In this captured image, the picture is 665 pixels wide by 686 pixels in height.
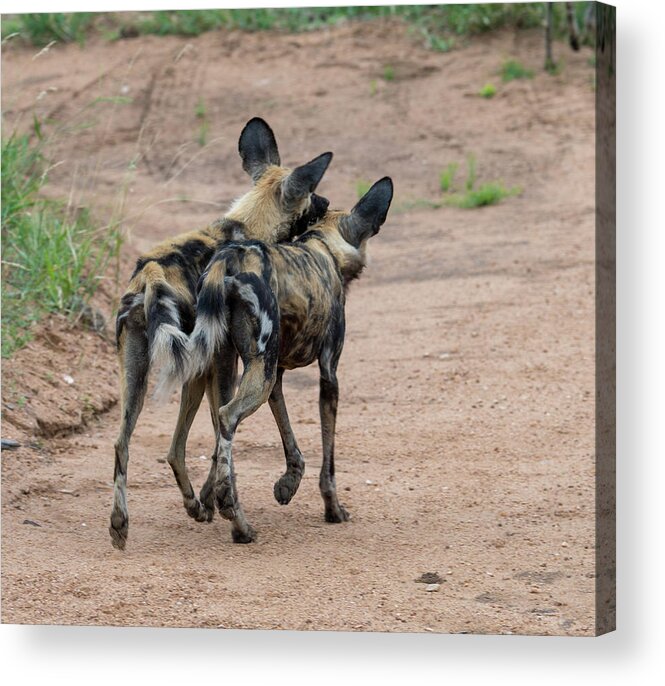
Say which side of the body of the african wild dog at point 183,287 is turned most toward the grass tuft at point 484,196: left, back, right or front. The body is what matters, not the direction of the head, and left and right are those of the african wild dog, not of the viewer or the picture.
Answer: front

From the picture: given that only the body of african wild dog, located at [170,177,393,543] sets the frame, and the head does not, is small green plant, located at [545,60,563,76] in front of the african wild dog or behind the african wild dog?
in front

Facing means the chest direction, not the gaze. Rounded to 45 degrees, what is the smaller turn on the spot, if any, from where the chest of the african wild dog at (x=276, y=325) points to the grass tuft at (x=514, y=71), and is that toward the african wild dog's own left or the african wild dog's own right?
approximately 45° to the african wild dog's own left

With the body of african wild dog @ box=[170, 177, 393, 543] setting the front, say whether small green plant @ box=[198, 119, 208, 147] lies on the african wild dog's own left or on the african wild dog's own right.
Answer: on the african wild dog's own left

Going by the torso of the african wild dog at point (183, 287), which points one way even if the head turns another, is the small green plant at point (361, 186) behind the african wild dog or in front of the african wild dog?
in front

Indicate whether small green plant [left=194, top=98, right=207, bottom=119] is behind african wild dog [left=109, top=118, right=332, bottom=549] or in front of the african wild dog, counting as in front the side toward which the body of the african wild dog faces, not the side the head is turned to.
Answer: in front

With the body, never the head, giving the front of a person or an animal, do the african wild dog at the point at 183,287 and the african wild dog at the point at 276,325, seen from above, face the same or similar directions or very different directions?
same or similar directions

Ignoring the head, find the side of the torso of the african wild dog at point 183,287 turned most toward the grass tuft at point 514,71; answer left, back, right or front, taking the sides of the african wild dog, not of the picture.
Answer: front

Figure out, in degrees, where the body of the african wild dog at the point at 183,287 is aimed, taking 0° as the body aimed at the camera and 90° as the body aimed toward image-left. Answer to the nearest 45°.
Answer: approximately 225°

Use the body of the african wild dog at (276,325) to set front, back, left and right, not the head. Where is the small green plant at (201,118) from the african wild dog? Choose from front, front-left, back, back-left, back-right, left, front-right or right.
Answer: front-left

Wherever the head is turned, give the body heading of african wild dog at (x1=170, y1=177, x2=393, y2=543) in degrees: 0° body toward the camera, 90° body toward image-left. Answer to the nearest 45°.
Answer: approximately 225°
